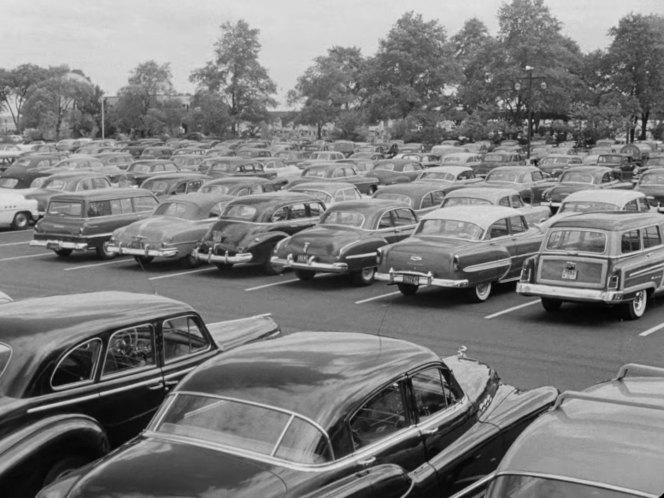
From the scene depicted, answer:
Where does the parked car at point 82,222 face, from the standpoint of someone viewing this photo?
facing away from the viewer and to the right of the viewer

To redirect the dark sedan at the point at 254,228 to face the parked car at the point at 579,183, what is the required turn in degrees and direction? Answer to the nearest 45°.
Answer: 0° — it already faces it

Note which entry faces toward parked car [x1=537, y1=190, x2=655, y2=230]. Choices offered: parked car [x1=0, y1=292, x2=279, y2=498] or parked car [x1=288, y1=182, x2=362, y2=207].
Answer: parked car [x1=0, y1=292, x2=279, y2=498]

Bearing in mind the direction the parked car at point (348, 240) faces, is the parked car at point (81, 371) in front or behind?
behind

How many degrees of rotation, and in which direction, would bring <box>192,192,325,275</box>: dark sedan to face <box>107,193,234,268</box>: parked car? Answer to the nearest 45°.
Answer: approximately 135° to its left

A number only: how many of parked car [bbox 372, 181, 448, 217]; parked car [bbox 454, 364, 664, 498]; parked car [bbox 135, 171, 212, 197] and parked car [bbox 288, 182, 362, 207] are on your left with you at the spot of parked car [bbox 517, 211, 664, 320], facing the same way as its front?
3

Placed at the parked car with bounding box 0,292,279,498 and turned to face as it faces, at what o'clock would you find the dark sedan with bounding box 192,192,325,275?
The dark sedan is roughly at 11 o'clock from the parked car.

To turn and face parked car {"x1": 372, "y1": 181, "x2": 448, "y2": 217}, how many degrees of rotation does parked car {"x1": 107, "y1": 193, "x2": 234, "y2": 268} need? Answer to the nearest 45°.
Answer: approximately 45° to its right

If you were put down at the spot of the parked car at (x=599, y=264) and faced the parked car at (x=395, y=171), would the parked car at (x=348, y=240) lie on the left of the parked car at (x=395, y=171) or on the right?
left

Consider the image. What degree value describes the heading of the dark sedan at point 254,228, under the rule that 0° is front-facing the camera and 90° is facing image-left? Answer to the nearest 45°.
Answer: approximately 225°

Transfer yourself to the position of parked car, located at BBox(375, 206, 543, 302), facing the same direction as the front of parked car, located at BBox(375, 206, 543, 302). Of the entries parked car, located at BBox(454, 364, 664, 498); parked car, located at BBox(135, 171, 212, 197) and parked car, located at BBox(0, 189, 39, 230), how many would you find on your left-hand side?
2
